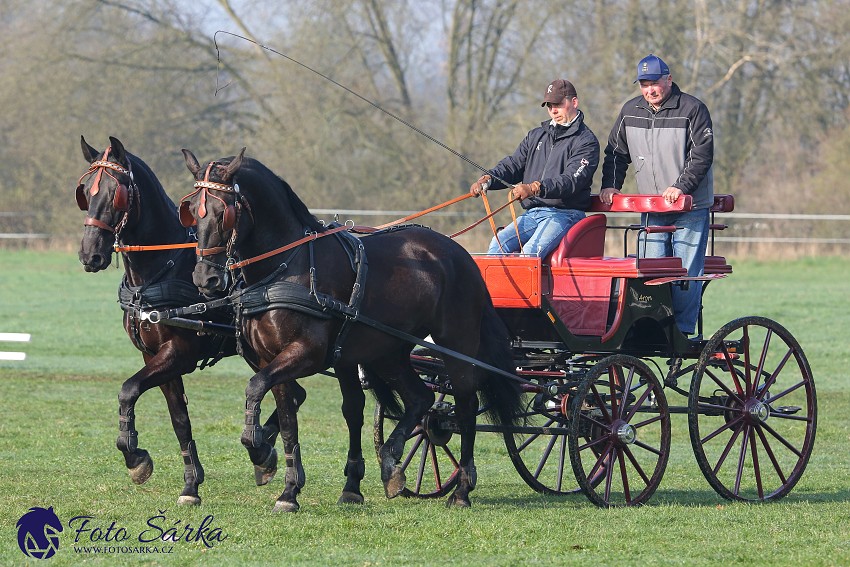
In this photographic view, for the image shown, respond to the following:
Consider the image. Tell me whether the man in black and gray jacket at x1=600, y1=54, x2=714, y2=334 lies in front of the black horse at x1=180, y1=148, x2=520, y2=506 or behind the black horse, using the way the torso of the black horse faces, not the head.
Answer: behind

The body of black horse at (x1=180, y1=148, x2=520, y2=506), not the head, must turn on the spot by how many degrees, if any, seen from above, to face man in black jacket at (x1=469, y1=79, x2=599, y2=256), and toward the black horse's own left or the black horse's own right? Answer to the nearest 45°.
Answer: approximately 180°

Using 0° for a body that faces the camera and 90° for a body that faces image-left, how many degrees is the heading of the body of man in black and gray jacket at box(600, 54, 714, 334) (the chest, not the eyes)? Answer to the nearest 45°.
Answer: approximately 45°

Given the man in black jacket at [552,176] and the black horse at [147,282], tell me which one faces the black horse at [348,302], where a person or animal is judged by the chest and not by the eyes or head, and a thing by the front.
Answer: the man in black jacket

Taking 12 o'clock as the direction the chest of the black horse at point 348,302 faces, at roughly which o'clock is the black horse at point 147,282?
the black horse at point 147,282 is roughly at 2 o'clock from the black horse at point 348,302.

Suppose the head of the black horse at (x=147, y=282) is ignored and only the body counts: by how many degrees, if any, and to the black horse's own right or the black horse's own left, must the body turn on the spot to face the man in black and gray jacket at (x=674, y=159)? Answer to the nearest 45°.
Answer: approximately 135° to the black horse's own left

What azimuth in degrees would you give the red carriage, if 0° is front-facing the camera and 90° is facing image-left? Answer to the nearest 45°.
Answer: approximately 45°

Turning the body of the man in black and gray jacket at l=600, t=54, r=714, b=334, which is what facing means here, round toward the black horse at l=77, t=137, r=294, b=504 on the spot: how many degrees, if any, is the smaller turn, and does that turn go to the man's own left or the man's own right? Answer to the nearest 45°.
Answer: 0° — they already face it

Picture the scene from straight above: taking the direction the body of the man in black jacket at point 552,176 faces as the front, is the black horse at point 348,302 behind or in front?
in front

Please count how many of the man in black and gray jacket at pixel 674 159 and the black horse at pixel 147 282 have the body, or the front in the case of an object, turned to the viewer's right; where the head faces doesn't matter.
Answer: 0

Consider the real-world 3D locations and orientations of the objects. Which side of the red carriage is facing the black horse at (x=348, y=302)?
front

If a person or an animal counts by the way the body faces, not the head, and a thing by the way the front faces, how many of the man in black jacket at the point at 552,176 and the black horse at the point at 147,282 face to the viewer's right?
0

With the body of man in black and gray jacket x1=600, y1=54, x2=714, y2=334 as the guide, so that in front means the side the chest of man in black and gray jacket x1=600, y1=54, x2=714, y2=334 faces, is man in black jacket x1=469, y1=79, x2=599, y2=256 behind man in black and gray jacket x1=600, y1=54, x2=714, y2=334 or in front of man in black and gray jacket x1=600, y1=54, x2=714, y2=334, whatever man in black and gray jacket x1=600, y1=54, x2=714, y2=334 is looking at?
in front
